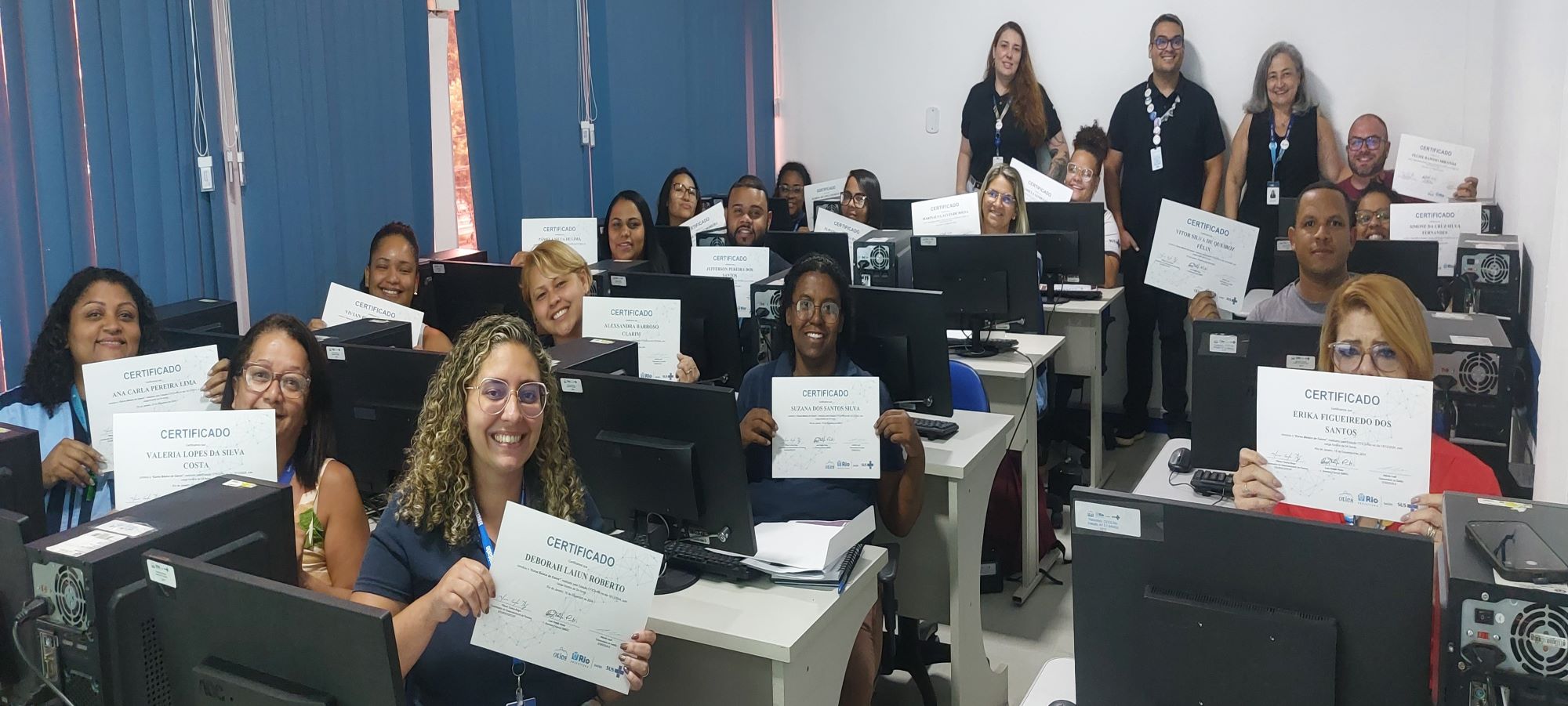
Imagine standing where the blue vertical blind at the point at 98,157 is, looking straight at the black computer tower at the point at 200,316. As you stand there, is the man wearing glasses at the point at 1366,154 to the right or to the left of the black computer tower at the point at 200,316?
left

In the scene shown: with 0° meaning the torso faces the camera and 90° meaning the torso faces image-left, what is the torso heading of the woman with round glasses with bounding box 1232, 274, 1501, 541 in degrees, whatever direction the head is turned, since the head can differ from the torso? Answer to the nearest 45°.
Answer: approximately 0°

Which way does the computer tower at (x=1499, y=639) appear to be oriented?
away from the camera

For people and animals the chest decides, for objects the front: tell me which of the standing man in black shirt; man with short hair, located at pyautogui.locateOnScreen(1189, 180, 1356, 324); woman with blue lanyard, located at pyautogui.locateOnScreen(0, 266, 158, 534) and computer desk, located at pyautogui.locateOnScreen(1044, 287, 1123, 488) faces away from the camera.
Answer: the computer desk

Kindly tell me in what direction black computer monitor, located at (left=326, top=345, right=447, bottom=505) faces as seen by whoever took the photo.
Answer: facing away from the viewer

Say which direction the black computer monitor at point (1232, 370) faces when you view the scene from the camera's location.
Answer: facing away from the viewer

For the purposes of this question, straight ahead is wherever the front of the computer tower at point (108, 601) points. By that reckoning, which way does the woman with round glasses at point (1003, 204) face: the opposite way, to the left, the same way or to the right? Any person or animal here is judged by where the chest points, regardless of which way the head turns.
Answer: the opposite way

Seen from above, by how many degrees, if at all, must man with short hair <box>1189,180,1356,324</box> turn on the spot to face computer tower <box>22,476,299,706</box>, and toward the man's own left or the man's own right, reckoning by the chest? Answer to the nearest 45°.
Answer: approximately 45° to the man's own right

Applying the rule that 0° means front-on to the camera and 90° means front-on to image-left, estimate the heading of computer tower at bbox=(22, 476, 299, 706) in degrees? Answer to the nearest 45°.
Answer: approximately 225°

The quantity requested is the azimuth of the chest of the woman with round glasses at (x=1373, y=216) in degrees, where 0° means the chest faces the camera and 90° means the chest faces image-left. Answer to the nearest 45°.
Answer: approximately 0°

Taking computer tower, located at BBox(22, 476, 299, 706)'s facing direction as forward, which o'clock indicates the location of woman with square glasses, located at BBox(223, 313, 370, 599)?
The woman with square glasses is roughly at 11 o'clock from the computer tower.
